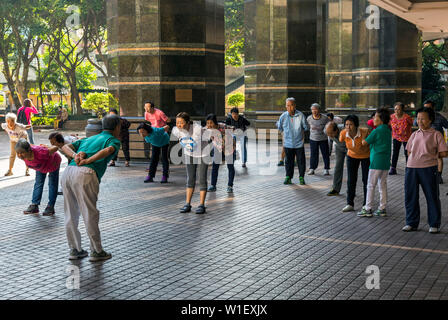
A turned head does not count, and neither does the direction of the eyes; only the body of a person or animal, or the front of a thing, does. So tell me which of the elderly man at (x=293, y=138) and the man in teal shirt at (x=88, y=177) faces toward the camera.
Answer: the elderly man

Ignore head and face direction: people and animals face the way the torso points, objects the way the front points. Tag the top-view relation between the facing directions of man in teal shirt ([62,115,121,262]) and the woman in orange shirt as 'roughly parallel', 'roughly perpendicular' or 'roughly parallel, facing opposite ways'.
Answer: roughly parallel, facing opposite ways

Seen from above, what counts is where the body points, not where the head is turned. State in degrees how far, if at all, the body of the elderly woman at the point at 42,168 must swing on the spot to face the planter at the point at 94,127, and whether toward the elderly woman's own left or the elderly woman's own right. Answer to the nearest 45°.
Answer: approximately 135° to the elderly woman's own right

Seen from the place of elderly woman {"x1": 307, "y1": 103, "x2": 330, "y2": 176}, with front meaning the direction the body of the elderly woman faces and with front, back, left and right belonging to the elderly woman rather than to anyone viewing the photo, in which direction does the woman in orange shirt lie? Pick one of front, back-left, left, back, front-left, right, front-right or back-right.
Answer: front

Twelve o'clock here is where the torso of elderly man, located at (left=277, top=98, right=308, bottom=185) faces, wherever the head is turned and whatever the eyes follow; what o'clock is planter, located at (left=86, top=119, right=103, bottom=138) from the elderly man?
The planter is roughly at 4 o'clock from the elderly man.

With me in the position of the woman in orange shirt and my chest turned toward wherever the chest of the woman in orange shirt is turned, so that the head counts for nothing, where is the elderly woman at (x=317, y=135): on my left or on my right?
on my right

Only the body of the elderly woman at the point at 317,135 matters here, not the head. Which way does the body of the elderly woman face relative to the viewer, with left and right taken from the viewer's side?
facing the viewer

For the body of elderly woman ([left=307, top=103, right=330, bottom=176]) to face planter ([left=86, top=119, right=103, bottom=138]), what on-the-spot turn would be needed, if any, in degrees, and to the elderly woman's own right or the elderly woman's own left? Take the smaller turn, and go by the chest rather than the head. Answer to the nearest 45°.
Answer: approximately 90° to the elderly woman's own right

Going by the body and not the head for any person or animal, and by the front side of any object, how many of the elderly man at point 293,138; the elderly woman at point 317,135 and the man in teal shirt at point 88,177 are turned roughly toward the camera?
2

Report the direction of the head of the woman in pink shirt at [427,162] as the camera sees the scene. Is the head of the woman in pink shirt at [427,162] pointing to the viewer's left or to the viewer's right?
to the viewer's left

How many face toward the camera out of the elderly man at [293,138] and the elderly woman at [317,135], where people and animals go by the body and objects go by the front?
2

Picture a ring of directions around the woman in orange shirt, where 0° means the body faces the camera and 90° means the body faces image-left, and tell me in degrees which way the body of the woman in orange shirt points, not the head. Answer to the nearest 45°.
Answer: approximately 45°

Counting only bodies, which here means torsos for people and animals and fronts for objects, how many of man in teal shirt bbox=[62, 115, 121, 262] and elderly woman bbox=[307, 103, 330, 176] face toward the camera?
1

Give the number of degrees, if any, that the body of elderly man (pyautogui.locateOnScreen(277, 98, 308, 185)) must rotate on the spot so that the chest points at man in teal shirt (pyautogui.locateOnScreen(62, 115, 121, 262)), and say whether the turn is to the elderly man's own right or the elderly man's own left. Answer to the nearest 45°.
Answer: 0° — they already face them

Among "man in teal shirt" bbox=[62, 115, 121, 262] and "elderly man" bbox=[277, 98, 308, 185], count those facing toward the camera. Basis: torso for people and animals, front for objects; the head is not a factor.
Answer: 1

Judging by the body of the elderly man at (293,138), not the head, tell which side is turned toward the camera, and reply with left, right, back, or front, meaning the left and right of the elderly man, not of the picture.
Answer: front

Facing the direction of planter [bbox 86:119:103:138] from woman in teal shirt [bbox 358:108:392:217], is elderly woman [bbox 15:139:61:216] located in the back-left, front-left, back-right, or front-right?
front-left
